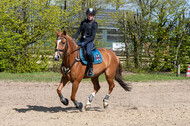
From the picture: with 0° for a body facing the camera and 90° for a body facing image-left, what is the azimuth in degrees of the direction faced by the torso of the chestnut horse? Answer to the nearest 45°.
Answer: approximately 45°

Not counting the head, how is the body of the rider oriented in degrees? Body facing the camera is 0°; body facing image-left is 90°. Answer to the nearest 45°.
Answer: approximately 45°
